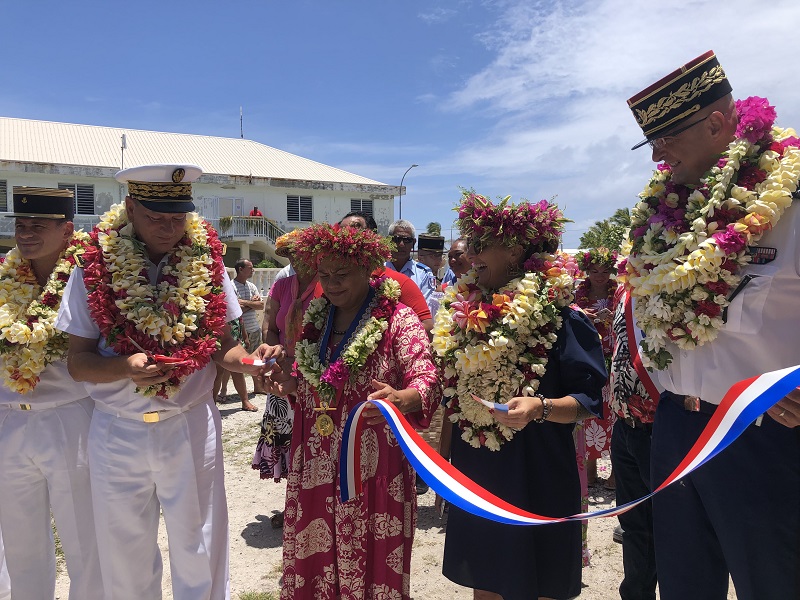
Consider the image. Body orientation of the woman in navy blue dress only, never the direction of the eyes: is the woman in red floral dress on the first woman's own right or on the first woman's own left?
on the first woman's own right

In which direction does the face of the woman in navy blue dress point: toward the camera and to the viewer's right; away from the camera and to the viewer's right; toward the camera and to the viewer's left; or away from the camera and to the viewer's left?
toward the camera and to the viewer's left

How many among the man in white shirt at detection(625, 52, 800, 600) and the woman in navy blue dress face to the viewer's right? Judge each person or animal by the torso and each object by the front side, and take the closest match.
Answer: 0

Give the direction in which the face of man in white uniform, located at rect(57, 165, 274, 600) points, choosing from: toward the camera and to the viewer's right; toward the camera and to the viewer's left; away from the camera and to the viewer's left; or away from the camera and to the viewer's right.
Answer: toward the camera and to the viewer's right

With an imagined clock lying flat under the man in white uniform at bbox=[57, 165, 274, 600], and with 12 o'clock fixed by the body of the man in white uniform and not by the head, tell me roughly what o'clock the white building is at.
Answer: The white building is roughly at 6 o'clock from the man in white uniform.

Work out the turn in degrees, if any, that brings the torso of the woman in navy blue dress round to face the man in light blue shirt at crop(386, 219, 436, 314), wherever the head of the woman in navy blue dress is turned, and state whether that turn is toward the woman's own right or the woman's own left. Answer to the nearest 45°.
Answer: approximately 135° to the woman's own right

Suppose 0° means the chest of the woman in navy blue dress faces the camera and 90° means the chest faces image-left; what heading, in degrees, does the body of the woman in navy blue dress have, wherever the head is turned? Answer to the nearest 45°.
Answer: approximately 45°

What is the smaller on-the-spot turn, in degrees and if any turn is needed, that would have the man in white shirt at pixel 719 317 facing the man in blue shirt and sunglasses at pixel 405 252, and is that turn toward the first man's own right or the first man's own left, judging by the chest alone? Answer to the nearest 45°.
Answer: approximately 90° to the first man's own right

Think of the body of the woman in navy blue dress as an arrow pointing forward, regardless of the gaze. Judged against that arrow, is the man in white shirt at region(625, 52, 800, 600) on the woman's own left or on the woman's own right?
on the woman's own left

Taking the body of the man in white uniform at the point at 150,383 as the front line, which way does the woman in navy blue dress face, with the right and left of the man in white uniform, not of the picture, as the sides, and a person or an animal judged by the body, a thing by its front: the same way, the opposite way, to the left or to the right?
to the right

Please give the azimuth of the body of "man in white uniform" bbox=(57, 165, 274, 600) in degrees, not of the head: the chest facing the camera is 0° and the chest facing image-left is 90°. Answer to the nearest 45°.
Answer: approximately 0°

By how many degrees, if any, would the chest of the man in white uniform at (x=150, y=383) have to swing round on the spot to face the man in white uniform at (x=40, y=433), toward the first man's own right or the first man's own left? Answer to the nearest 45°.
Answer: approximately 135° to the first man's own right

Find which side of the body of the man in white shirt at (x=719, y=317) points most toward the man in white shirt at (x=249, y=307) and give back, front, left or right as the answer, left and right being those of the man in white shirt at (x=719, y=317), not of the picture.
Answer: right
